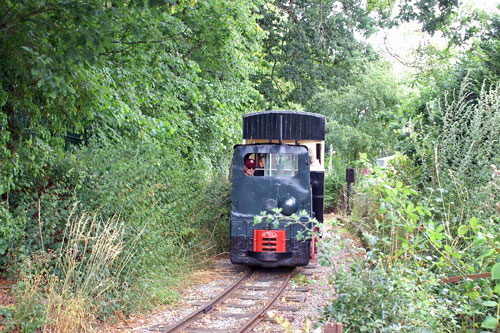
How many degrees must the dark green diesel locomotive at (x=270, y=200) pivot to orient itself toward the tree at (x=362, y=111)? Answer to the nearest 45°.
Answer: approximately 180°

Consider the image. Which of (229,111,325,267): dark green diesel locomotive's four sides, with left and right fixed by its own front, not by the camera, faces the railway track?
front

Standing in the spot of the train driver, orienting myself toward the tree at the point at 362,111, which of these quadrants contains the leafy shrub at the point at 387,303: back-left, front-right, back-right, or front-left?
back-right

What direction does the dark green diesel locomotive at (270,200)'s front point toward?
toward the camera

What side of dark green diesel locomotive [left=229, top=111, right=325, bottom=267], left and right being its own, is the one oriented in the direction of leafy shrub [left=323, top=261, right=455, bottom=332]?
front
